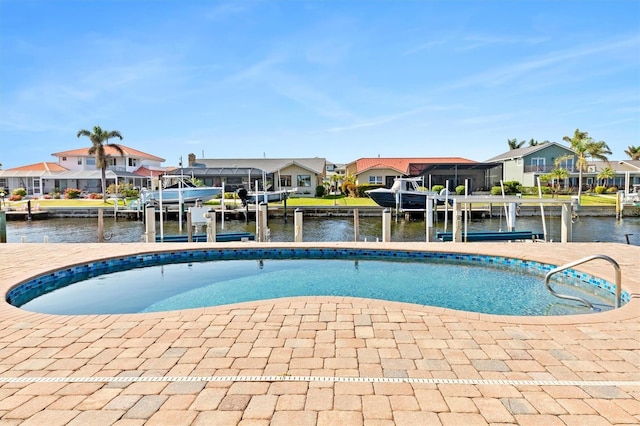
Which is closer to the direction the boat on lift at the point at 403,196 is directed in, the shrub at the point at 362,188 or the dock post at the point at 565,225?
the shrub

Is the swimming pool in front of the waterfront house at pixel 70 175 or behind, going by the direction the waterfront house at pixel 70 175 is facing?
in front

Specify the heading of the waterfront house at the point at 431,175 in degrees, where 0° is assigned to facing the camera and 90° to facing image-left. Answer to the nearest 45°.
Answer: approximately 0°

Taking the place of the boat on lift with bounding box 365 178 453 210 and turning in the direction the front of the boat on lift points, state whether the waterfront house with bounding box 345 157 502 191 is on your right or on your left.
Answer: on your right

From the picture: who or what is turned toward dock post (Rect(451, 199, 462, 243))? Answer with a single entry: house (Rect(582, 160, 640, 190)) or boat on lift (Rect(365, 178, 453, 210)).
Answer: the house

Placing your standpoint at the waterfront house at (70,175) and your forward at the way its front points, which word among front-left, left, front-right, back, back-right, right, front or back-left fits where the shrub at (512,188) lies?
front-left

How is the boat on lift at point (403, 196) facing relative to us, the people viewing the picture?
facing to the left of the viewer

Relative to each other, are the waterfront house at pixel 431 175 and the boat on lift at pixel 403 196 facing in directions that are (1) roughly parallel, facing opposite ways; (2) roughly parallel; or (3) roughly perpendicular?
roughly perpendicular

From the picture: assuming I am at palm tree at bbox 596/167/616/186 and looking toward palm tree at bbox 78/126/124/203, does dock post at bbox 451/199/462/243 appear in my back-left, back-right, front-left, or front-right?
front-left

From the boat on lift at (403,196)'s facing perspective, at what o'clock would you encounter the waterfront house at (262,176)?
The waterfront house is roughly at 1 o'clock from the boat on lift.

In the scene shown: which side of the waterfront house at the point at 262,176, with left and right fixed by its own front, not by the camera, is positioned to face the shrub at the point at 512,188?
left

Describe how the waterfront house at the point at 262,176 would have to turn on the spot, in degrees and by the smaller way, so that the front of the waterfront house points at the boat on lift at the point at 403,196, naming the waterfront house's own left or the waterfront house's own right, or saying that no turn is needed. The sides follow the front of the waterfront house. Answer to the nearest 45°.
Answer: approximately 45° to the waterfront house's own left

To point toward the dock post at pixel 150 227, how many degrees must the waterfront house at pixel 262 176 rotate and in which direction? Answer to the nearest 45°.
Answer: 0° — it already faces it

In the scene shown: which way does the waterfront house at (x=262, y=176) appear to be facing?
toward the camera

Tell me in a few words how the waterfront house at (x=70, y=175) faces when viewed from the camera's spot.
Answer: facing the viewer
